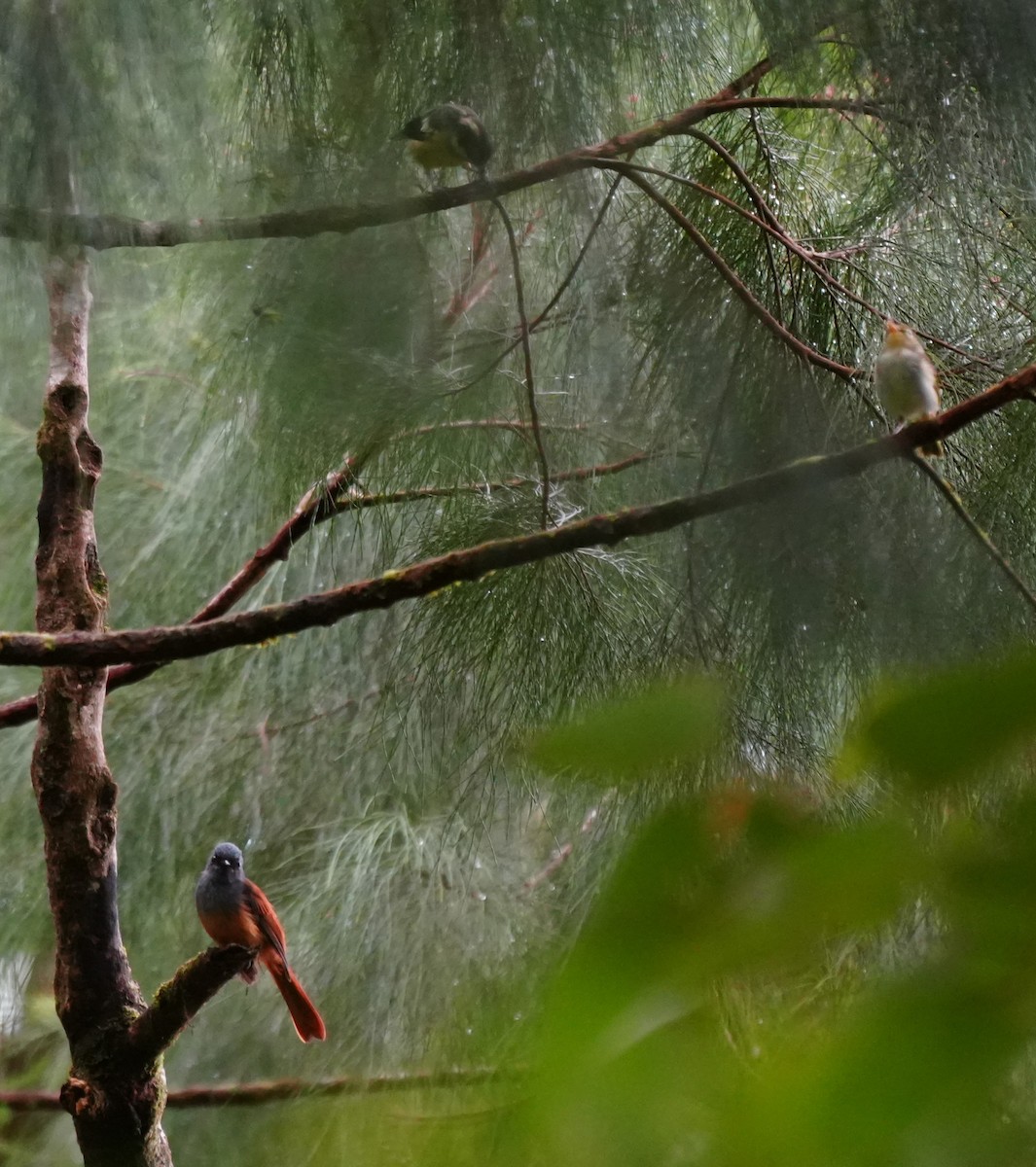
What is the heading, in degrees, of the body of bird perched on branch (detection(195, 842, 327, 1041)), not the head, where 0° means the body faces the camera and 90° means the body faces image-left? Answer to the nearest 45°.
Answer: approximately 45°

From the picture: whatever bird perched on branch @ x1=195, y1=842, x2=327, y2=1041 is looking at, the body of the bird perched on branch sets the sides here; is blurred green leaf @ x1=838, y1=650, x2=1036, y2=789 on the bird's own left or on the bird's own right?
on the bird's own left

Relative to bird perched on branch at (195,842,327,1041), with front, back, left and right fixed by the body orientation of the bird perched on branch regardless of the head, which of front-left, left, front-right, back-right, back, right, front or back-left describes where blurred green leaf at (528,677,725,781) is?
front-left
